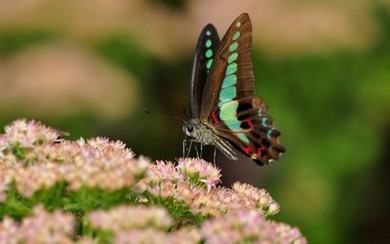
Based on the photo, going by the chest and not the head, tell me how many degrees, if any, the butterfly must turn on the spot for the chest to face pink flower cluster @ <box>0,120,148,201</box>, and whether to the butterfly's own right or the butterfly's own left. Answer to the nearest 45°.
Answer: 0° — it already faces it

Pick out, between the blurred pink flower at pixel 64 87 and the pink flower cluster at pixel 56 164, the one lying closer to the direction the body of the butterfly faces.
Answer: the pink flower cluster

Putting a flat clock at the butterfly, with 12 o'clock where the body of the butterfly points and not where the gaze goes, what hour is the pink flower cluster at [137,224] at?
The pink flower cluster is roughly at 11 o'clock from the butterfly.

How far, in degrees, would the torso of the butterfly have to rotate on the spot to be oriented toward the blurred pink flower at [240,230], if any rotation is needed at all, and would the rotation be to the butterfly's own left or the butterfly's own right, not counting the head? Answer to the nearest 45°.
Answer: approximately 45° to the butterfly's own left

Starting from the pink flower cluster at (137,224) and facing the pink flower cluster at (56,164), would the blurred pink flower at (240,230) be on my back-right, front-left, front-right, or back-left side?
back-right

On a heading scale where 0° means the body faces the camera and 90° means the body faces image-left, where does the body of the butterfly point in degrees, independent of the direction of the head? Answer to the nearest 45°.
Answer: approximately 45°

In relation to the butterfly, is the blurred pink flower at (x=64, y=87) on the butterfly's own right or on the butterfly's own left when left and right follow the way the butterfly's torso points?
on the butterfly's own right

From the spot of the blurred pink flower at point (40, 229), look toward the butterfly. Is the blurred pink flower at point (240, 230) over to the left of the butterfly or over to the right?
right
